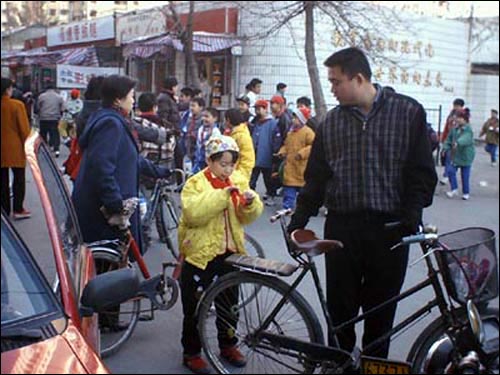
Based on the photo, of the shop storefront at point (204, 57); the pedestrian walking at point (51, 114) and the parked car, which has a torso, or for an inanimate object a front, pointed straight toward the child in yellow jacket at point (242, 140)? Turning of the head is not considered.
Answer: the shop storefront

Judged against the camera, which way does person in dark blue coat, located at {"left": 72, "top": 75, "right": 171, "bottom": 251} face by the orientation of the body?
to the viewer's right

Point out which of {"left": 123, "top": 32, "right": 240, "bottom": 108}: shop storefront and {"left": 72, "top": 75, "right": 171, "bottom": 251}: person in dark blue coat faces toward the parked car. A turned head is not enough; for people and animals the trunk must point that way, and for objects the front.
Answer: the shop storefront

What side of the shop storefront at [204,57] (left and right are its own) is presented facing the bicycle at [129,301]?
front

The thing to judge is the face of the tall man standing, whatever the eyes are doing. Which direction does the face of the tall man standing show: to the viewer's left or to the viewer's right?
to the viewer's left

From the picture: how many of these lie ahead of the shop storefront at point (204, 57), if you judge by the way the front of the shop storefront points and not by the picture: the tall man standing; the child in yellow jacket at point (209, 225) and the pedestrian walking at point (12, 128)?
3

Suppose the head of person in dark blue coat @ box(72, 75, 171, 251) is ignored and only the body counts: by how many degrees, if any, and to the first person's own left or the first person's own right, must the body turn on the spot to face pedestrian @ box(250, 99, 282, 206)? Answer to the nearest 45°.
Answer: approximately 90° to the first person's own left

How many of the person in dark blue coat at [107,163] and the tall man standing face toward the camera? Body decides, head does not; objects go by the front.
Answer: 1

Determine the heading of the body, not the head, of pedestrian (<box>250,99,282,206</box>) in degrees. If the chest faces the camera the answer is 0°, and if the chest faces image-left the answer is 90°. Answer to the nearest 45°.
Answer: approximately 45°

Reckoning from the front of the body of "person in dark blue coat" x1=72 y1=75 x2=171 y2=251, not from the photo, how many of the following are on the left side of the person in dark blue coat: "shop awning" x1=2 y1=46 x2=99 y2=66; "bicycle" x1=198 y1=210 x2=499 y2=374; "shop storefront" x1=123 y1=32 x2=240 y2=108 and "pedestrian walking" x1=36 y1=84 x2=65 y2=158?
3

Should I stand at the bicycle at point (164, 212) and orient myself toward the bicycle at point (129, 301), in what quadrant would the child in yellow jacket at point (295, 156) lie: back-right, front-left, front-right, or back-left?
back-left

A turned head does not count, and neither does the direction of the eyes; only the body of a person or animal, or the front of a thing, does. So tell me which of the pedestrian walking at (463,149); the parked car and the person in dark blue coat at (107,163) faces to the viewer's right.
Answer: the person in dark blue coat

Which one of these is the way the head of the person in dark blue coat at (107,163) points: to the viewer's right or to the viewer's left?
to the viewer's right

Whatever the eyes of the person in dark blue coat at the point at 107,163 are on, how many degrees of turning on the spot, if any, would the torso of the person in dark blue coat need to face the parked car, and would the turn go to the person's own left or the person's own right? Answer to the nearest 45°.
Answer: approximately 90° to the person's own right

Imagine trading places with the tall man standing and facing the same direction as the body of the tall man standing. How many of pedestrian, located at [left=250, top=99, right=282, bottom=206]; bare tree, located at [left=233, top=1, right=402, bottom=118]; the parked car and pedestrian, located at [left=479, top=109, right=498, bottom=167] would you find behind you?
3
